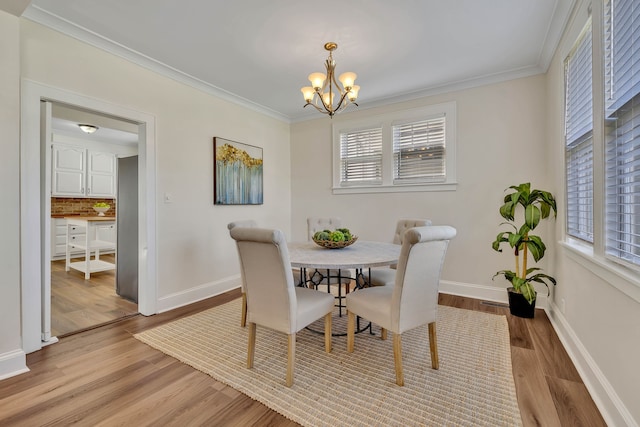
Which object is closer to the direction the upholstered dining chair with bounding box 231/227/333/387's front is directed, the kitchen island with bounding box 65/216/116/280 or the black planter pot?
the black planter pot

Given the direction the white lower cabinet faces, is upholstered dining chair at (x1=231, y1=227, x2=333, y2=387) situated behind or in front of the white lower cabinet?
in front

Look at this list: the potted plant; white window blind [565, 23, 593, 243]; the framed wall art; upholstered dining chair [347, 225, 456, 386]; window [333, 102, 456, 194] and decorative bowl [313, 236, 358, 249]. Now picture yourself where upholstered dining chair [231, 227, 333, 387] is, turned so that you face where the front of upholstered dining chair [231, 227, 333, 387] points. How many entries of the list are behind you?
0

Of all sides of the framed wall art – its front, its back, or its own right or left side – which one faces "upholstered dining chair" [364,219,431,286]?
front

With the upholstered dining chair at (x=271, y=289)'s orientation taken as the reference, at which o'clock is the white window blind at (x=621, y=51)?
The white window blind is roughly at 2 o'clock from the upholstered dining chair.

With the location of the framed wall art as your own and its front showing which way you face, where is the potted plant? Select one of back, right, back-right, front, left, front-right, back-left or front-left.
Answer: front

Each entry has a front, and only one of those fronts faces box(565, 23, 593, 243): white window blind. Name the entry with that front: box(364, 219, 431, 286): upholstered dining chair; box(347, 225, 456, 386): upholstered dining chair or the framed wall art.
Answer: the framed wall art

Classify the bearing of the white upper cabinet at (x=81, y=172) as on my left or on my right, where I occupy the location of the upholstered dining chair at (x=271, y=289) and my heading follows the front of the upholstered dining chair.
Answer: on my left

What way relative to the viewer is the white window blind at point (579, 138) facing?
to the viewer's left

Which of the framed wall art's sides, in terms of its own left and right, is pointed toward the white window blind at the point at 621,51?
front

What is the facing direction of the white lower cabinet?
toward the camera

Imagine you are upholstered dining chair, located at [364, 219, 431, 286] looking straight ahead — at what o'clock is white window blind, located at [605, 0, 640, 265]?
The white window blind is roughly at 9 o'clock from the upholstered dining chair.

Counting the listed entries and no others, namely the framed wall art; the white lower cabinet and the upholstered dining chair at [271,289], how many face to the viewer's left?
0

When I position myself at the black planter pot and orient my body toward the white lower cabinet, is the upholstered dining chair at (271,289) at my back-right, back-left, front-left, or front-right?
front-left

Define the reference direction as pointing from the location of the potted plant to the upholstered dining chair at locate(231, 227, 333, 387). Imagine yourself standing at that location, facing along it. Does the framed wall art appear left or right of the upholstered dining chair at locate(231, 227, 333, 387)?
right

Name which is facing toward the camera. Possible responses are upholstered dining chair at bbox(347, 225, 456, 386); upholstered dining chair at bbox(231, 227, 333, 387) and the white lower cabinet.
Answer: the white lower cabinet

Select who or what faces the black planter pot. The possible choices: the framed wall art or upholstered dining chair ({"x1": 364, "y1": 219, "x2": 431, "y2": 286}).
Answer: the framed wall art
